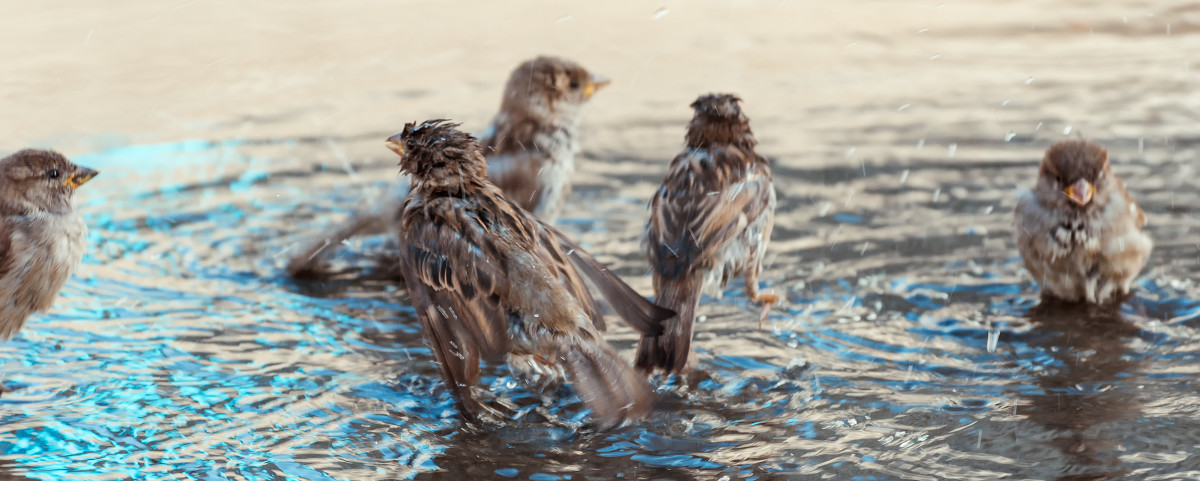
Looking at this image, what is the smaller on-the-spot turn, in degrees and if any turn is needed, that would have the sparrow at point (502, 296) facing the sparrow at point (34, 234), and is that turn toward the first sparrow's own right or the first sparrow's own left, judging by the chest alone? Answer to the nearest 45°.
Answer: approximately 45° to the first sparrow's own left

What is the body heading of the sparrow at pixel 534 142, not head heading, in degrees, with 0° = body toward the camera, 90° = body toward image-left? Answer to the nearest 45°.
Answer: approximately 270°

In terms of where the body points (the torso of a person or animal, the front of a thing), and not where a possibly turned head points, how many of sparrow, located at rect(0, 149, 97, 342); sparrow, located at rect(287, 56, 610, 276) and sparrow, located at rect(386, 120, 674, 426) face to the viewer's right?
2

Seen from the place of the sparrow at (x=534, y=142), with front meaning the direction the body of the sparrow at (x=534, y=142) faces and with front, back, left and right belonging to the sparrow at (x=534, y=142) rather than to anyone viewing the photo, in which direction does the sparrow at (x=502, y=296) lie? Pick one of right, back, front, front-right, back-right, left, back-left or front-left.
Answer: right

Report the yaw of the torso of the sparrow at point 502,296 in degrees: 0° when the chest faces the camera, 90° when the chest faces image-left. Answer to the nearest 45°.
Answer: approximately 135°

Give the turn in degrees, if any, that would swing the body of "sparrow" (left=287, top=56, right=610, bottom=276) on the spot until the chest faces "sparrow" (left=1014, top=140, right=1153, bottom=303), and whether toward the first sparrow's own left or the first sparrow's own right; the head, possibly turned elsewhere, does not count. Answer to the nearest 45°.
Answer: approximately 45° to the first sparrow's own right

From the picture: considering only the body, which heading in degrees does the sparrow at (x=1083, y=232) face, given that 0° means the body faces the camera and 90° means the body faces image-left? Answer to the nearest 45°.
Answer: approximately 0°

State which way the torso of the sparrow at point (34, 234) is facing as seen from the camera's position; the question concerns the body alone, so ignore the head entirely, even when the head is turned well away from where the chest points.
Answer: to the viewer's right

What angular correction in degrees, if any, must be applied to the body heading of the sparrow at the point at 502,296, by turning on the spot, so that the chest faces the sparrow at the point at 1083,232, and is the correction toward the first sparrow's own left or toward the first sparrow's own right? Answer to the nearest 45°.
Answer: approximately 135° to the first sparrow's own right

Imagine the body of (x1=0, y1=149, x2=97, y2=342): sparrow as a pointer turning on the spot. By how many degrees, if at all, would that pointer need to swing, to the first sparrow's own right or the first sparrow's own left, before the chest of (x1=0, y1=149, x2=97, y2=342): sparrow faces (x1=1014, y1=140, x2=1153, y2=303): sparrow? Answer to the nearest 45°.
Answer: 0° — it already faces it

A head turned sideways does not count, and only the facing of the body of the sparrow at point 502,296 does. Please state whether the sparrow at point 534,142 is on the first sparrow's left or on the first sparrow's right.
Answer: on the first sparrow's right
